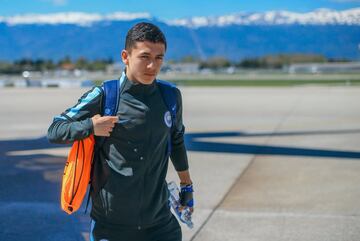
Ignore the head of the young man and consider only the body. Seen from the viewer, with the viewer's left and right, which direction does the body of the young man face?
facing the viewer and to the right of the viewer

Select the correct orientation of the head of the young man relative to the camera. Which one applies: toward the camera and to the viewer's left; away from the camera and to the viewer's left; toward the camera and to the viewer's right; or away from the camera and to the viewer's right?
toward the camera and to the viewer's right
